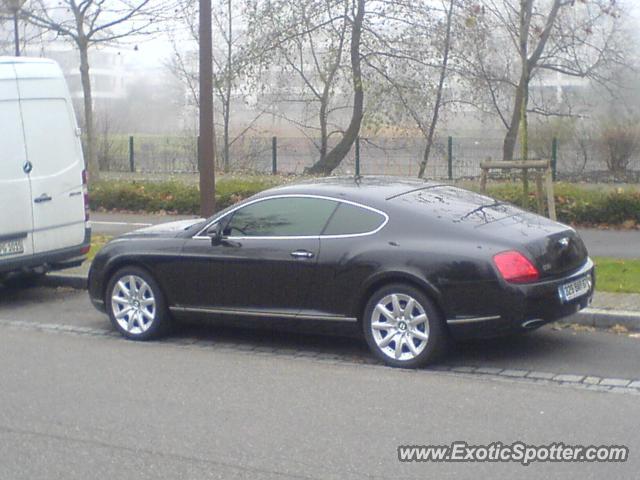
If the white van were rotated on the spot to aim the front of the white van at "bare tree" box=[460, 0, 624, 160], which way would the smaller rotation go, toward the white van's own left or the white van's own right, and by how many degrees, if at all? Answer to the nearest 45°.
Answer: approximately 90° to the white van's own right

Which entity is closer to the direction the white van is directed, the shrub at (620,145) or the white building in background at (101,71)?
the white building in background

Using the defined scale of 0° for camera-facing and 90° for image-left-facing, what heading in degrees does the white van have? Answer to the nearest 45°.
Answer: approximately 135°

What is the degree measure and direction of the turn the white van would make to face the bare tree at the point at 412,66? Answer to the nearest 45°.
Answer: approximately 90° to its right

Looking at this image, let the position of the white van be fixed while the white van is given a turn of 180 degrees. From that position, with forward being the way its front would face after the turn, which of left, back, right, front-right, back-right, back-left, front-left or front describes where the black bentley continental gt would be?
front

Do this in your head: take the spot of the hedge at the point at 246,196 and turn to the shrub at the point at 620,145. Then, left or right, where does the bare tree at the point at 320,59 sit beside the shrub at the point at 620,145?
left

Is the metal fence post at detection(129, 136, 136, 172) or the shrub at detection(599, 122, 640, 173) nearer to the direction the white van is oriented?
the metal fence post

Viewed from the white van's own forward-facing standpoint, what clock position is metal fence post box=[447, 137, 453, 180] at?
The metal fence post is roughly at 3 o'clock from the white van.
